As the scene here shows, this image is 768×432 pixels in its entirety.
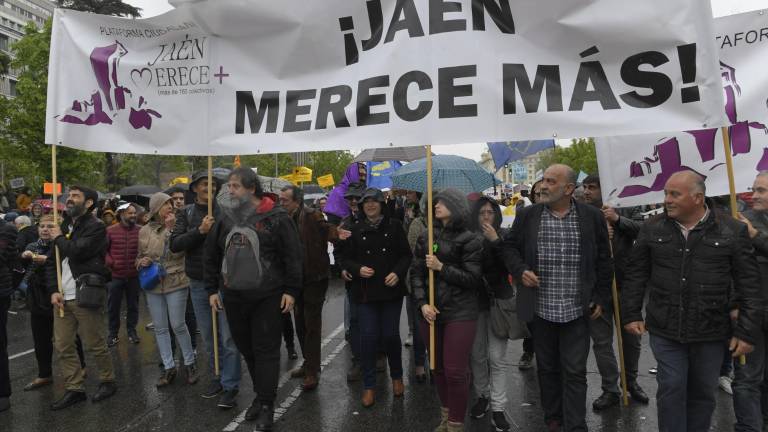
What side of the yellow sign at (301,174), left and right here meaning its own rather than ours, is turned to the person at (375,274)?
front

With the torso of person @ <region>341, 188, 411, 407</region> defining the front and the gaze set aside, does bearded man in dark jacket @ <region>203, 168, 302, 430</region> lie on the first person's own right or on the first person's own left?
on the first person's own right

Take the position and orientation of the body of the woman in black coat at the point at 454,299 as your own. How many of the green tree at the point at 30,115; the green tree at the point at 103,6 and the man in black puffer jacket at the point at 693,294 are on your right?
2

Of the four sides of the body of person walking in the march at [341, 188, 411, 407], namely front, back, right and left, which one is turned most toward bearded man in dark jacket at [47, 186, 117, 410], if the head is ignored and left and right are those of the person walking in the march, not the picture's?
right

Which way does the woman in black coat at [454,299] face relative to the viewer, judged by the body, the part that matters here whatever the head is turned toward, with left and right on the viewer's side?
facing the viewer and to the left of the viewer

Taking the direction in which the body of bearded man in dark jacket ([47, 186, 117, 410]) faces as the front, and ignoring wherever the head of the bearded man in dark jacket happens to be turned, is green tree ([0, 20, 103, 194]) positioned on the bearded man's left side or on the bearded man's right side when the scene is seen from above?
on the bearded man's right side

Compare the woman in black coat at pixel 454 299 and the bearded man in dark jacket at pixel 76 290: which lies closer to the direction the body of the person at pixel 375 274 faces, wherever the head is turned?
the woman in black coat

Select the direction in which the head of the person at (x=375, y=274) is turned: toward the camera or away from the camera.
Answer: toward the camera

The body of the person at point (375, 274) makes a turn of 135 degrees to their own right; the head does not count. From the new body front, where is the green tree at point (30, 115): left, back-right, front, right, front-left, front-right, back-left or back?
front

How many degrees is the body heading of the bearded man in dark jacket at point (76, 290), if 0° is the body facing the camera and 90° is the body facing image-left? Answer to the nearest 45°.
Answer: approximately 45°

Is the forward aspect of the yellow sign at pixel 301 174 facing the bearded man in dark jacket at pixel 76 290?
yes

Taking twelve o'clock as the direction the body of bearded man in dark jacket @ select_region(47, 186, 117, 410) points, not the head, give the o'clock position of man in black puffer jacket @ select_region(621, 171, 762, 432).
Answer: The man in black puffer jacket is roughly at 9 o'clock from the bearded man in dark jacket.

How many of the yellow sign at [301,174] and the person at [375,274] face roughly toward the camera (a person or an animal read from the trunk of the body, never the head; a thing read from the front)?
2

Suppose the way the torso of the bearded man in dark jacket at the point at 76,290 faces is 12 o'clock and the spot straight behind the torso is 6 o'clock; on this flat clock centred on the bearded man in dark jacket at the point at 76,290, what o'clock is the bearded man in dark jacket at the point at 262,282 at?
the bearded man in dark jacket at the point at 262,282 is roughly at 9 o'clock from the bearded man in dark jacket at the point at 76,290.

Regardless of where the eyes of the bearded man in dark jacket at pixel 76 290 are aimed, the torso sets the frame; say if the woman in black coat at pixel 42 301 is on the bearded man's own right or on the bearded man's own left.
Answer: on the bearded man's own right

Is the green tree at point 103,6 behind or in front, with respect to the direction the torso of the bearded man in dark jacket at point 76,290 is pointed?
behind

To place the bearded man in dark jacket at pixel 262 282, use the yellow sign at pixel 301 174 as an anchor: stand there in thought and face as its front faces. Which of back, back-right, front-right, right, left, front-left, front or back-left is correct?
front

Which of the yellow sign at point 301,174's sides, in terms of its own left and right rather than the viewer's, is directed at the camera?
front
